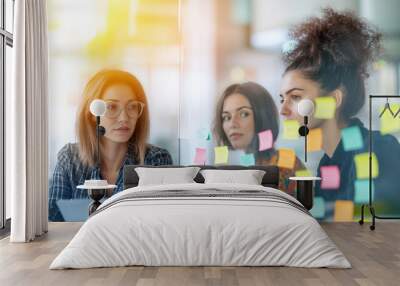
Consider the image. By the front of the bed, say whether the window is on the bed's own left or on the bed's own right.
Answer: on the bed's own right

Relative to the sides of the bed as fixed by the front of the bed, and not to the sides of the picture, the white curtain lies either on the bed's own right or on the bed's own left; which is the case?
on the bed's own right

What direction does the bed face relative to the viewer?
toward the camera
